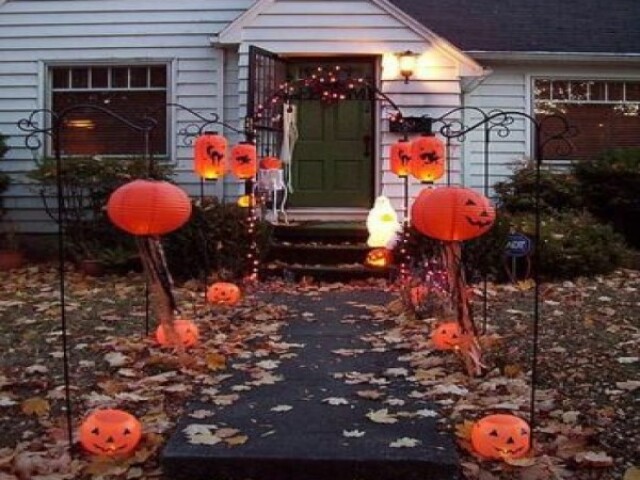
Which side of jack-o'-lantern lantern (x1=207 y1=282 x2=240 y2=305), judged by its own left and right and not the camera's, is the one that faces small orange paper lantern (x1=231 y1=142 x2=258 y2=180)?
back

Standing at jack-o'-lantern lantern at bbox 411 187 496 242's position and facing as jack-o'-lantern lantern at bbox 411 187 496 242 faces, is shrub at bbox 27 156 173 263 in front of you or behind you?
behind

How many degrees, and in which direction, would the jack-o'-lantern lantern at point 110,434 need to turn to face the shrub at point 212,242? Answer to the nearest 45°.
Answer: approximately 180°

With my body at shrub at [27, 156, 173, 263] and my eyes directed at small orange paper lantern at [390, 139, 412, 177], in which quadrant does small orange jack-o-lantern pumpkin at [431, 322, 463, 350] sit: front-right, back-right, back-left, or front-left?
front-right

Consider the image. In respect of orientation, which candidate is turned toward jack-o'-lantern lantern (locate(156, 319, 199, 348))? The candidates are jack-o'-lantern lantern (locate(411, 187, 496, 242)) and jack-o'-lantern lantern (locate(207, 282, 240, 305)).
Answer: jack-o'-lantern lantern (locate(207, 282, 240, 305))

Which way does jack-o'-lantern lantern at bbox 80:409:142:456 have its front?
toward the camera

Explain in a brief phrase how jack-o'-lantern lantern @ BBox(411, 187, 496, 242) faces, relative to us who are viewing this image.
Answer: facing the viewer and to the right of the viewer

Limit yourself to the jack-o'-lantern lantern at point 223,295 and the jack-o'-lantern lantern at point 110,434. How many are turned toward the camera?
2

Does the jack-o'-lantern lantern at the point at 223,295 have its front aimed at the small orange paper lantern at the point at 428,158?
no

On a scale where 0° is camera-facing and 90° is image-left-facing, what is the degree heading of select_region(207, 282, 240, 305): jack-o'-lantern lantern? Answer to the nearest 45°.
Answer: approximately 0°

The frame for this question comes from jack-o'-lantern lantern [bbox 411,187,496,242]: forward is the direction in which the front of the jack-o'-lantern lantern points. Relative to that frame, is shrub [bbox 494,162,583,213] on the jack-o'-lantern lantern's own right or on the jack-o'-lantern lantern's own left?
on the jack-o'-lantern lantern's own left

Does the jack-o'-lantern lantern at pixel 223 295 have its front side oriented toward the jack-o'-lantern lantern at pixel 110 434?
yes

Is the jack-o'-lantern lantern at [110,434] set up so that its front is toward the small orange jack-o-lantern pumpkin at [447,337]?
no

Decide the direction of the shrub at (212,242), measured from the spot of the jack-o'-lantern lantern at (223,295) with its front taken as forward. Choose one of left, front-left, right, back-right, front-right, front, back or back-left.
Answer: back

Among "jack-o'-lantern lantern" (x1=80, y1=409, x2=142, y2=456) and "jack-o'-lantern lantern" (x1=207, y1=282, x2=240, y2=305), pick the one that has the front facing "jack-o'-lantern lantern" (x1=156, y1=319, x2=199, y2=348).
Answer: "jack-o'-lantern lantern" (x1=207, y1=282, x2=240, y2=305)
